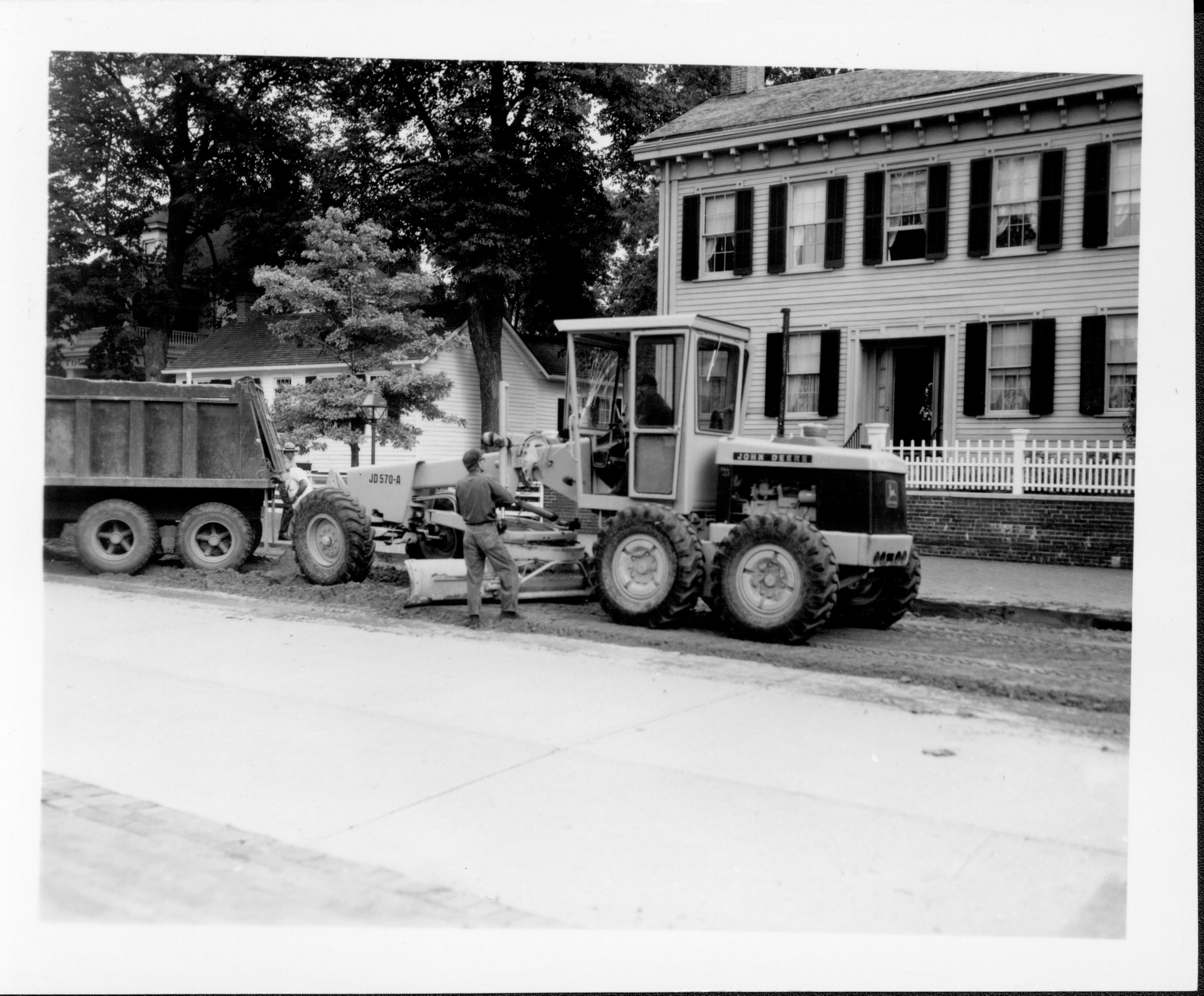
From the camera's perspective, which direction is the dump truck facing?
to the viewer's left

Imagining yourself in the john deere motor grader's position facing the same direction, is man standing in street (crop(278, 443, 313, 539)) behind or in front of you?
in front

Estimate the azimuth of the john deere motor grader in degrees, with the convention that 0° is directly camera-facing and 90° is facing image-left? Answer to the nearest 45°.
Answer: approximately 135°

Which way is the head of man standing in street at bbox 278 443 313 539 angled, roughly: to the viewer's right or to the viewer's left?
to the viewer's right

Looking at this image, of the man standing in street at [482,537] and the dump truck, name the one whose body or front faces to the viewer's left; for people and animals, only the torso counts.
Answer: the dump truck

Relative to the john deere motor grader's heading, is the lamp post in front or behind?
in front

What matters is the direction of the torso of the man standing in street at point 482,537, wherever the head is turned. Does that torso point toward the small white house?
yes

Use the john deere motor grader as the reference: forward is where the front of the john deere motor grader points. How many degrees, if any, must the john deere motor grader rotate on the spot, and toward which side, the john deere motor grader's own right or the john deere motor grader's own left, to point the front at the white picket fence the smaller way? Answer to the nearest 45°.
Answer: approximately 90° to the john deere motor grader's own right

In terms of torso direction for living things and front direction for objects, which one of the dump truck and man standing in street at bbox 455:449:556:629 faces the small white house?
the man standing in street

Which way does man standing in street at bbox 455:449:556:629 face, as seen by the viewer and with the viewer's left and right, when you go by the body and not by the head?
facing away from the viewer

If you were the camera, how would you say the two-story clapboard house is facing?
facing the viewer and to the left of the viewer

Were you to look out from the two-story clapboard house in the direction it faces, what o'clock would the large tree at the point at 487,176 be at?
The large tree is roughly at 2 o'clock from the two-story clapboard house.

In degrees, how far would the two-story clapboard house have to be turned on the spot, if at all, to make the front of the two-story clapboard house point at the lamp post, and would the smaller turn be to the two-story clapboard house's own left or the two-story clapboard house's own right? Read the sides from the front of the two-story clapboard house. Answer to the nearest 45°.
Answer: approximately 45° to the two-story clapboard house's own right

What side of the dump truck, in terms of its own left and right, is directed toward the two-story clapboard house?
back
